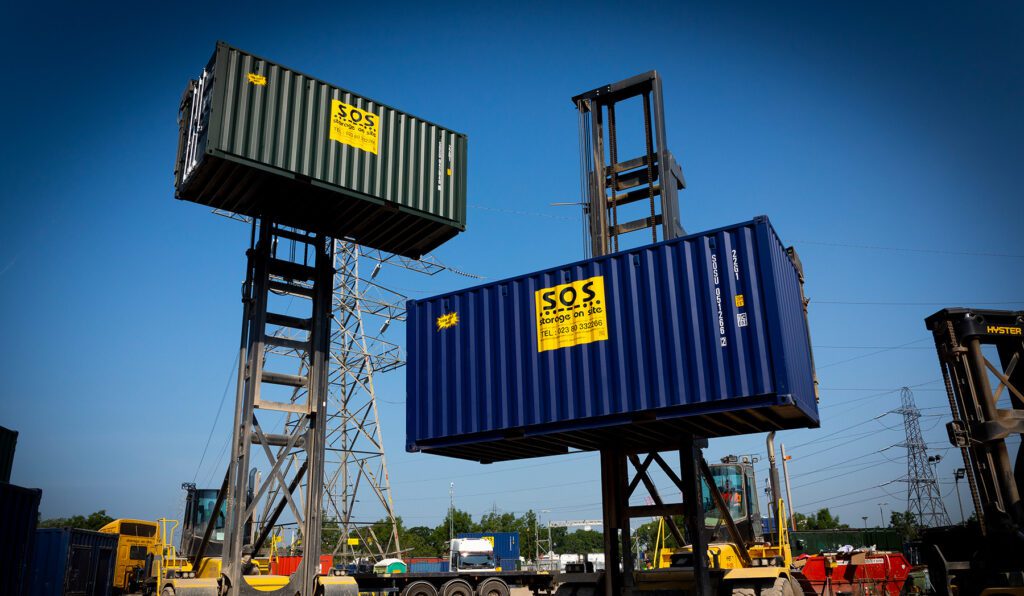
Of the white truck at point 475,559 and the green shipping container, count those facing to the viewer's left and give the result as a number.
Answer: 1

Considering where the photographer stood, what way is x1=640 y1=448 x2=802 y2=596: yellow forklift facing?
facing the viewer and to the left of the viewer

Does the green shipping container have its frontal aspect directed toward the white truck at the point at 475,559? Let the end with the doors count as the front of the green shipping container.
no

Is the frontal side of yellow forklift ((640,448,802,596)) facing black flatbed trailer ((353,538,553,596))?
no

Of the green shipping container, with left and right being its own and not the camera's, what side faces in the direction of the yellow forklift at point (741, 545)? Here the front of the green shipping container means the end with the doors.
back

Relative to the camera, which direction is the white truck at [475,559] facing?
toward the camera

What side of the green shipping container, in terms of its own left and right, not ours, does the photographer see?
left

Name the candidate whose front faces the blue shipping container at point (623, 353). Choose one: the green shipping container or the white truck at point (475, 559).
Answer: the white truck

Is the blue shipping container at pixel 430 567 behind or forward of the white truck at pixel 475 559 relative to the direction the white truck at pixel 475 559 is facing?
behind

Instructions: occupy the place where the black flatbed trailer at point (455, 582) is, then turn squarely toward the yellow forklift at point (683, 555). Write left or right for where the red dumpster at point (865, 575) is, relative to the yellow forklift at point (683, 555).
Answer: left

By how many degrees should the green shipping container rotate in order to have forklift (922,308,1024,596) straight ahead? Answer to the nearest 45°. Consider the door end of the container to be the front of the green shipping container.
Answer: approximately 135° to its left
